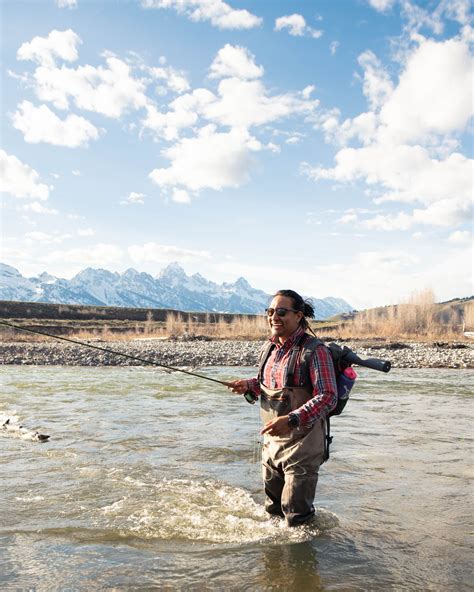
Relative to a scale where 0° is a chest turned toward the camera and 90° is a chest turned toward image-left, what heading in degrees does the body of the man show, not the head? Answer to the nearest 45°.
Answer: approximately 45°
